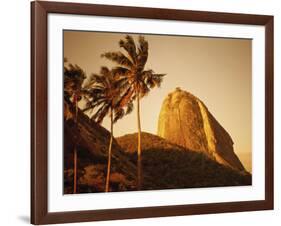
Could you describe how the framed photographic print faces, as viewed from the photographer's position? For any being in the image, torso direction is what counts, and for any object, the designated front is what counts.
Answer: facing the viewer and to the right of the viewer
